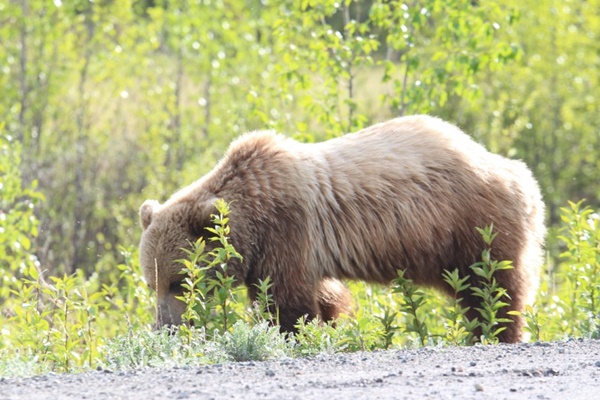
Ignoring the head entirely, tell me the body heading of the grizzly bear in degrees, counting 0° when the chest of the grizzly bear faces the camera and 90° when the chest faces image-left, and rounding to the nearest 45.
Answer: approximately 90°

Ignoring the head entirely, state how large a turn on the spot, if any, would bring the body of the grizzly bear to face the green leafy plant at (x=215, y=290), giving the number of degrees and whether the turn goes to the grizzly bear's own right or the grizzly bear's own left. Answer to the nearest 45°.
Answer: approximately 45° to the grizzly bear's own left

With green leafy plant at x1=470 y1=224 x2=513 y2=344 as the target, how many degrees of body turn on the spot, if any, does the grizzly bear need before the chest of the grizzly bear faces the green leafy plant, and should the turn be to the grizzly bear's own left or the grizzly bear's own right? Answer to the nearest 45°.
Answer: approximately 135° to the grizzly bear's own left

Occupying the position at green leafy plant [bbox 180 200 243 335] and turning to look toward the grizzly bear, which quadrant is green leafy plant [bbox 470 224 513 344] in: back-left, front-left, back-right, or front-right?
front-right

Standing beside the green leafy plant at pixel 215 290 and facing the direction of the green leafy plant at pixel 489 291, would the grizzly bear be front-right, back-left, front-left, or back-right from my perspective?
front-left

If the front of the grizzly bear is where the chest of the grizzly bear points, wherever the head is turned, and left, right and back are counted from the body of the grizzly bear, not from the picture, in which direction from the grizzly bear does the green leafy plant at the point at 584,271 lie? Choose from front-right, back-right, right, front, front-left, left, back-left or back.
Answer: back

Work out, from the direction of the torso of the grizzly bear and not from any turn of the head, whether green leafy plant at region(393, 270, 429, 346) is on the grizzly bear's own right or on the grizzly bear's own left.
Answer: on the grizzly bear's own left
